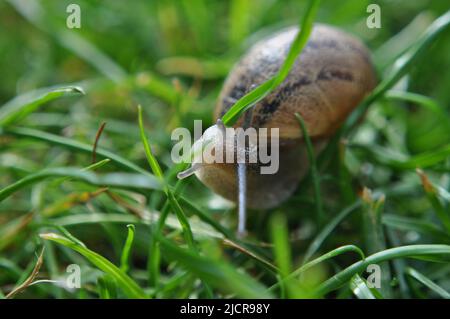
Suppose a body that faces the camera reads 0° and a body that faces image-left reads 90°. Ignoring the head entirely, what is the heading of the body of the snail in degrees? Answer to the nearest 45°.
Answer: approximately 45°
